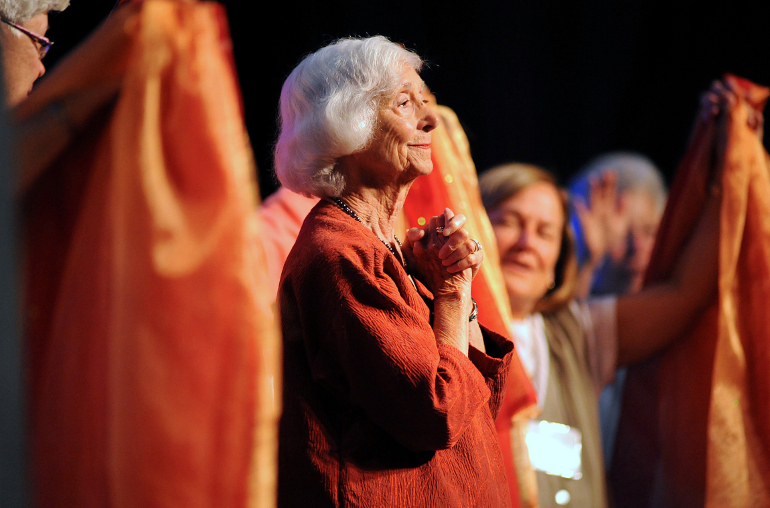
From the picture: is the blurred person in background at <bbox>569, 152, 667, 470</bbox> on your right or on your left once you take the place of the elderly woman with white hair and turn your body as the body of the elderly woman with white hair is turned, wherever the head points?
on your left

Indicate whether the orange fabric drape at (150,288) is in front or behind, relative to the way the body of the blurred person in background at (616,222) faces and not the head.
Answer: in front

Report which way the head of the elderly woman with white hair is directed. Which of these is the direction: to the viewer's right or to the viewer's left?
to the viewer's right

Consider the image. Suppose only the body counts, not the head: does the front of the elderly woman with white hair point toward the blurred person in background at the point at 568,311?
no

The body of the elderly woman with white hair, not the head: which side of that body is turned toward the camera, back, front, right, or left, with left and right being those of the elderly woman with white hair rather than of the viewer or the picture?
right

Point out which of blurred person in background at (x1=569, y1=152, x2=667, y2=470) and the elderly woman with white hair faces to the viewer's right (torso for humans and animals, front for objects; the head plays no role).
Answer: the elderly woman with white hair

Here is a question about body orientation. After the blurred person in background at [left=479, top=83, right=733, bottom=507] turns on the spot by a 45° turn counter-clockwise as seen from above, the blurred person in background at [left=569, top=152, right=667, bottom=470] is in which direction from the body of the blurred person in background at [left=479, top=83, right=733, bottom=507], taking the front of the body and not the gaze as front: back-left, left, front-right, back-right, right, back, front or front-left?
back

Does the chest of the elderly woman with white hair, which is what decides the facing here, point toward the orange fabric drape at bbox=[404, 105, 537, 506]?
no

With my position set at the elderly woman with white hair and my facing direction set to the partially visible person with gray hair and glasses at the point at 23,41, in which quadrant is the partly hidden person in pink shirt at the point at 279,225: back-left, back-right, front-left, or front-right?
front-right

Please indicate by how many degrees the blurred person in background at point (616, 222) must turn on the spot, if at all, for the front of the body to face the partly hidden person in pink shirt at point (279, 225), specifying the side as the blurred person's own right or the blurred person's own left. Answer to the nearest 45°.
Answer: approximately 45° to the blurred person's own right

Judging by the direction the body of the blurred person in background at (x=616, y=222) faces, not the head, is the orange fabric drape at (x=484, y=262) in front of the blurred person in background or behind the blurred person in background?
in front

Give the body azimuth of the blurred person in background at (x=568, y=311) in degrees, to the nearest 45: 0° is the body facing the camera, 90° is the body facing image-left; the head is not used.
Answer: approximately 45°

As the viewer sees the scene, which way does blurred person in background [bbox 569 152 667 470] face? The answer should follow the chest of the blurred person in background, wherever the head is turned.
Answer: toward the camera
